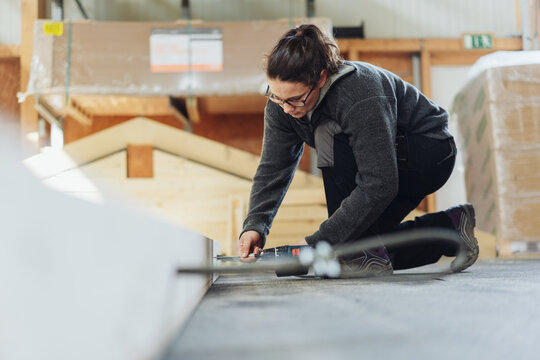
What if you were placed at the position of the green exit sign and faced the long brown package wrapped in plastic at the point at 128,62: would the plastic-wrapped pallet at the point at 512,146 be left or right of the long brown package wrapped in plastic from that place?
left

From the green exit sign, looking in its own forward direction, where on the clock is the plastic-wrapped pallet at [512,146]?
The plastic-wrapped pallet is roughly at 12 o'clock from the green exit sign.

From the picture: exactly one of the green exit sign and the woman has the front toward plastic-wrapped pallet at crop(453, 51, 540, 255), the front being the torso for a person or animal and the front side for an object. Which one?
the green exit sign

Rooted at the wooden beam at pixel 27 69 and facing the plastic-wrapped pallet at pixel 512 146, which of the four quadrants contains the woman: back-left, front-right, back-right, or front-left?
front-right

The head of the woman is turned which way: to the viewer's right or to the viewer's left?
to the viewer's left

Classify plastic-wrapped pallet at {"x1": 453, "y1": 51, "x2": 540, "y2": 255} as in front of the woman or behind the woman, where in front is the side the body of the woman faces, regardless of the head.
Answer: behind

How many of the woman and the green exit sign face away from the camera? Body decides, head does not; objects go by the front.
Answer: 0

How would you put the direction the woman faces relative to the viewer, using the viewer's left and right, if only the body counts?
facing the viewer and to the left of the viewer

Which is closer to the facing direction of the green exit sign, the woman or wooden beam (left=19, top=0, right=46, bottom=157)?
the woman

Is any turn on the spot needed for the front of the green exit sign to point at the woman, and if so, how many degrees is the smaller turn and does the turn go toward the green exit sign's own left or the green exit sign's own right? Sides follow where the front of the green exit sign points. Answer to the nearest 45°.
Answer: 0° — it already faces them

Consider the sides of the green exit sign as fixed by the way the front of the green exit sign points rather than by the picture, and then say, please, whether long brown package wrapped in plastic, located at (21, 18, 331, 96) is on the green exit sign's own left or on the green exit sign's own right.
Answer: on the green exit sign's own right

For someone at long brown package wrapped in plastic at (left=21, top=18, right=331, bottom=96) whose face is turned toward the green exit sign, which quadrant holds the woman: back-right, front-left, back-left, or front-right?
front-right

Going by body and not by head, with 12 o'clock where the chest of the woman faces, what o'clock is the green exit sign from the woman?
The green exit sign is roughly at 5 o'clock from the woman.

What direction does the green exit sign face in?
toward the camera

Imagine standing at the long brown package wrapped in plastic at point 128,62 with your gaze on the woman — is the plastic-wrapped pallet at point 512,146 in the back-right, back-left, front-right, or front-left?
front-left
